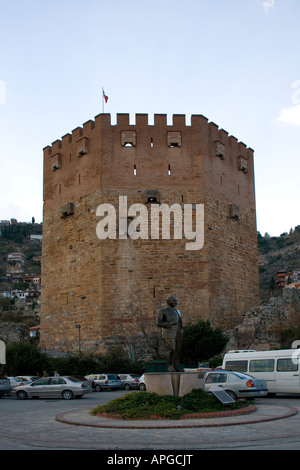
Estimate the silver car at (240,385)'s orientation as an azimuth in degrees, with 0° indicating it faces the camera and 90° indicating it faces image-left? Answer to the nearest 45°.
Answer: approximately 135°

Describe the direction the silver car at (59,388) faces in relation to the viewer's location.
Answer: facing away from the viewer and to the left of the viewer

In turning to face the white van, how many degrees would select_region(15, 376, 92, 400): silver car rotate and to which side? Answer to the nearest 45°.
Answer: approximately 180°

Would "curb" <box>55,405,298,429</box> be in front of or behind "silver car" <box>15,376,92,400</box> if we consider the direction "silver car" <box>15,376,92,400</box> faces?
behind

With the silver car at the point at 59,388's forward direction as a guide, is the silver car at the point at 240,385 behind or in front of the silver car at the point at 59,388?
behind
